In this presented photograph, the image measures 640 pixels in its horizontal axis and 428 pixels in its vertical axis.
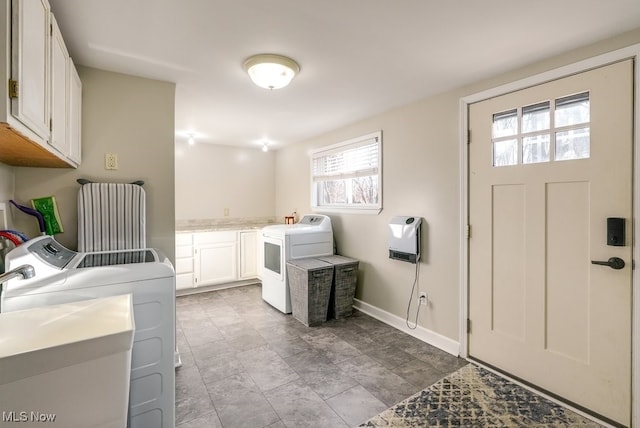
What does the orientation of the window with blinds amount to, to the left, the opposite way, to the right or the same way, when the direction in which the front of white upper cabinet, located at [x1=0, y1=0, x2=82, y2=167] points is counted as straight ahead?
the opposite way

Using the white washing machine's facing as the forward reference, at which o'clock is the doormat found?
The doormat is roughly at 1 o'clock from the white washing machine.

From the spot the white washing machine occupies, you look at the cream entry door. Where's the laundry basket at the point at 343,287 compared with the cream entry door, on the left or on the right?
left

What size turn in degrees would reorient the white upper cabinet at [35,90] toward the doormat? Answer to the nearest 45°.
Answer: approximately 45° to its right

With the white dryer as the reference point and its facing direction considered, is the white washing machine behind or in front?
in front

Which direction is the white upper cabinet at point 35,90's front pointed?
to the viewer's right

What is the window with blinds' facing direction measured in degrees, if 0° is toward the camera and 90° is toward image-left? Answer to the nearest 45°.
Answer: approximately 45°

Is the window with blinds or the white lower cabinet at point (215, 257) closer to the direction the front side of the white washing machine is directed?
the window with blinds

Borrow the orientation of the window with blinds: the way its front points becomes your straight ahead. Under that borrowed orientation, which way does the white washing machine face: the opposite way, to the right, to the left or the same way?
the opposite way

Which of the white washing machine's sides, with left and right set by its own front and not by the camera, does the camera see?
right

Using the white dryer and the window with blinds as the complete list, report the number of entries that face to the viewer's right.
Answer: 0
